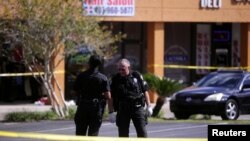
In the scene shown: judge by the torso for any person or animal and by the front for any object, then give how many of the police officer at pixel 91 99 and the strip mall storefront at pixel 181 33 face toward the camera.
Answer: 1

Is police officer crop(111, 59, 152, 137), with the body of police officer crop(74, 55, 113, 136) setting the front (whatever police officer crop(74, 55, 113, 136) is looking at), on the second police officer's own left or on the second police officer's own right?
on the second police officer's own right

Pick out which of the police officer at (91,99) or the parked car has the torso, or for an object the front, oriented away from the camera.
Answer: the police officer

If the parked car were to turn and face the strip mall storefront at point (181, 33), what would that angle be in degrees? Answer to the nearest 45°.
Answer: approximately 135° to its right

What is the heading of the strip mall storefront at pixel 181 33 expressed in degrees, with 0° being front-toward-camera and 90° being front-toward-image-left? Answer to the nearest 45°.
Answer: approximately 0°

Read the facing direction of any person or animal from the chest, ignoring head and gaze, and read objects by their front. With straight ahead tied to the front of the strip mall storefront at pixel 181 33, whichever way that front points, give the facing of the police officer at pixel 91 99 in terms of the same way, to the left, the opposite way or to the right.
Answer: the opposite way

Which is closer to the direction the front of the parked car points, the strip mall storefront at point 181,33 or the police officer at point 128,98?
the police officer

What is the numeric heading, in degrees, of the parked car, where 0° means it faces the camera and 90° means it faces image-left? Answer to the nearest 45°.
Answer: approximately 45°

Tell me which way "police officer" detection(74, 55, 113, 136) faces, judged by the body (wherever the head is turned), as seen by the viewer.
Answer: away from the camera
